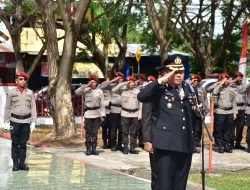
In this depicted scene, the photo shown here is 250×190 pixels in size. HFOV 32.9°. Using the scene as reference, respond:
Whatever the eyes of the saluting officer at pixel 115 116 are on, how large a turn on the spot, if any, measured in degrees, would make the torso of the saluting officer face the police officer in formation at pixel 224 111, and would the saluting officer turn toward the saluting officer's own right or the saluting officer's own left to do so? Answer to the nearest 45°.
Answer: approximately 45° to the saluting officer's own left

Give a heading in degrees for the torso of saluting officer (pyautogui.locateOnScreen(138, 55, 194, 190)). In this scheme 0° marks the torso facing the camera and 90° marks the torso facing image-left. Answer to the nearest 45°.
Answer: approximately 315°

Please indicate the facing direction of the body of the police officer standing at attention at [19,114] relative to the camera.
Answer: toward the camera

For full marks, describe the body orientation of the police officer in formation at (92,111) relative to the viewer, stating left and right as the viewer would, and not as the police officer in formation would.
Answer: facing the viewer

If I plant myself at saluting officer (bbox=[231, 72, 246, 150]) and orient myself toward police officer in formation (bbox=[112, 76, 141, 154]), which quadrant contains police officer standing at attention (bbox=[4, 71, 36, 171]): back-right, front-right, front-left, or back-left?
front-left

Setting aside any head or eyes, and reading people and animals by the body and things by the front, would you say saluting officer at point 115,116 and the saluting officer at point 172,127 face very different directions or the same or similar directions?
same or similar directions

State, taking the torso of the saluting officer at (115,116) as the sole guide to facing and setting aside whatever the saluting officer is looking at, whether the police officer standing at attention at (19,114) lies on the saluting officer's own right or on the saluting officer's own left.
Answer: on the saluting officer's own right

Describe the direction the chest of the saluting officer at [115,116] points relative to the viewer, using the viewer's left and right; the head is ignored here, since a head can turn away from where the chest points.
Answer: facing the viewer and to the right of the viewer

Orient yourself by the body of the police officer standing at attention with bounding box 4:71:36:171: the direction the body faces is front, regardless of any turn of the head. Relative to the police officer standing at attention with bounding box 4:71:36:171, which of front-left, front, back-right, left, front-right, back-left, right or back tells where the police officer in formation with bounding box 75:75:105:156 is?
back-left

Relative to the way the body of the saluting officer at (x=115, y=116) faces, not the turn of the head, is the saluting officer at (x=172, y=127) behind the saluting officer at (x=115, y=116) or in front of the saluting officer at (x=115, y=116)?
in front

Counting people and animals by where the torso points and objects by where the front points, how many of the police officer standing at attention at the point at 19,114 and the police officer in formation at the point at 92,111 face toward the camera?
2
